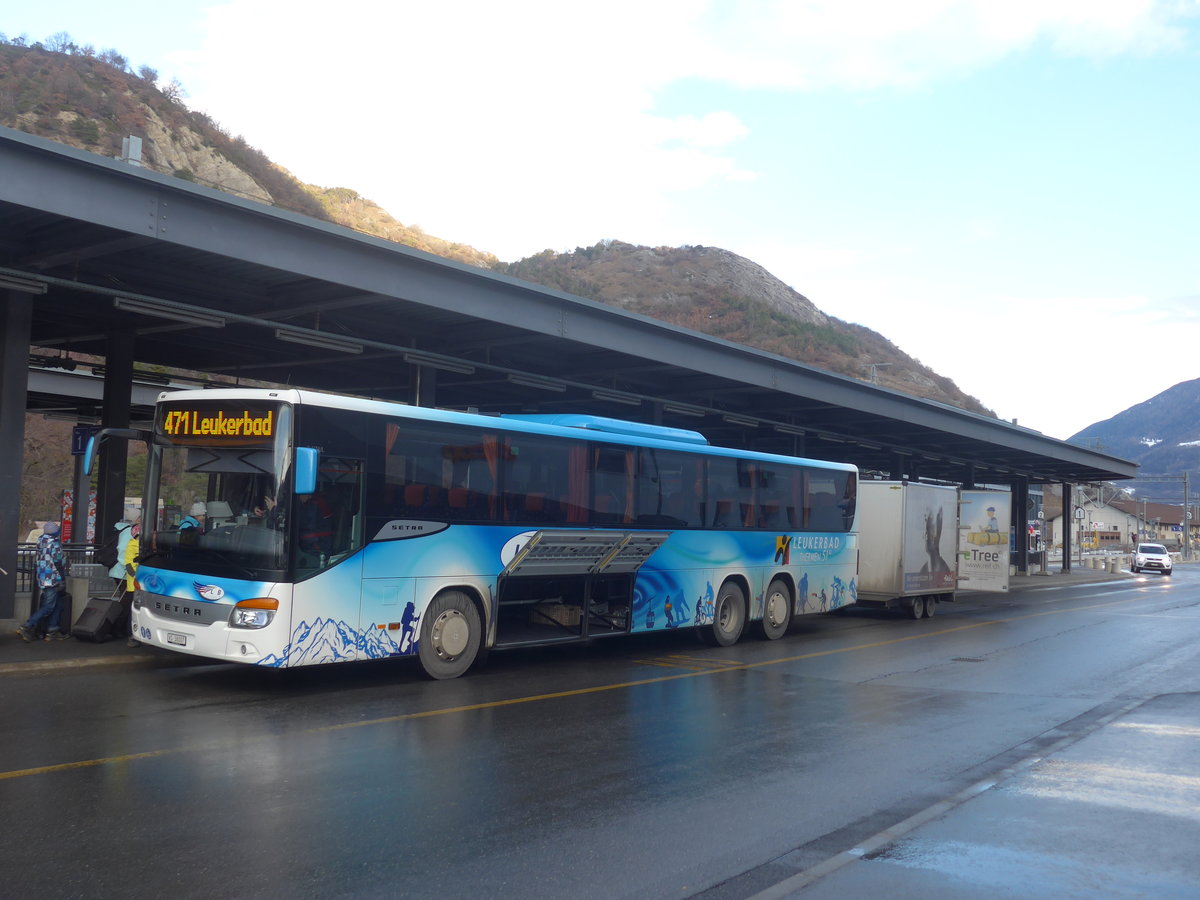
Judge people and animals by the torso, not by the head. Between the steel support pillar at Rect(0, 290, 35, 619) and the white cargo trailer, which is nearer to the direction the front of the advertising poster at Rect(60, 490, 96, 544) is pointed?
the steel support pillar

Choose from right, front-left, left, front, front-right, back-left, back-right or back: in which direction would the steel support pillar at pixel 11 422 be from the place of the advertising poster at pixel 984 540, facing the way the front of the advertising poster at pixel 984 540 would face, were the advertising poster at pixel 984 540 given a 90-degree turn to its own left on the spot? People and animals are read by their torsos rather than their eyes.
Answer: back-right

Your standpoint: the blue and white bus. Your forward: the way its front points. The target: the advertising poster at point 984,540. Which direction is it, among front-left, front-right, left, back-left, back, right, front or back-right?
back

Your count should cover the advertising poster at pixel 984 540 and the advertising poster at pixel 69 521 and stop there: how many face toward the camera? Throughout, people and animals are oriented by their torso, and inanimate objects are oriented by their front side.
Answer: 2

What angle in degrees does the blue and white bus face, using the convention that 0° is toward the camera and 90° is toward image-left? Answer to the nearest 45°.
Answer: approximately 45°

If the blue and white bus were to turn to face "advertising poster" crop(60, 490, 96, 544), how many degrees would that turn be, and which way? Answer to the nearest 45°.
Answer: approximately 90° to its right

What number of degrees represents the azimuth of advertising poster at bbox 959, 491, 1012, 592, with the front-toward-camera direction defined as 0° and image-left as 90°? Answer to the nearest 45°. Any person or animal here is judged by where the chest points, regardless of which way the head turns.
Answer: approximately 0°
